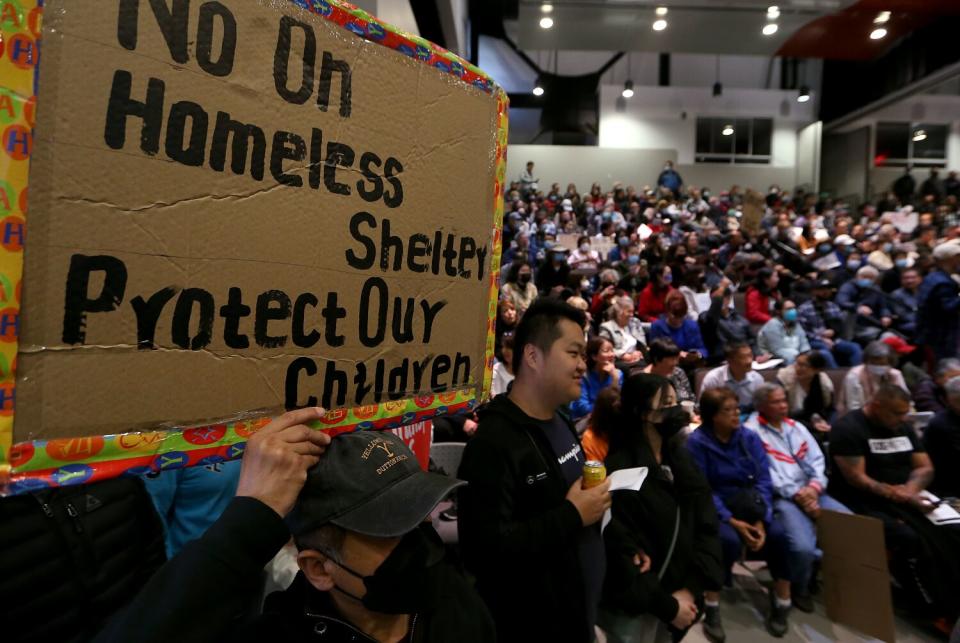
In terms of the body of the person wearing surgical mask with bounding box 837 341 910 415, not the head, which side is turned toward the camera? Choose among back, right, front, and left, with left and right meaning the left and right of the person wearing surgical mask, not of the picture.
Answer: front

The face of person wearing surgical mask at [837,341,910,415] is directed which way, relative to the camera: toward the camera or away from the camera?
toward the camera

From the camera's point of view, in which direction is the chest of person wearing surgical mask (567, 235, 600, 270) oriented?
toward the camera

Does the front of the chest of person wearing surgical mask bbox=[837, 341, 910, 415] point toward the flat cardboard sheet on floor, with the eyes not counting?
yes

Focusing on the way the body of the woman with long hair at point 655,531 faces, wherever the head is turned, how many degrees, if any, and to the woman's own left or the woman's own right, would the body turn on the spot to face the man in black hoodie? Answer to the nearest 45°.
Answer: approximately 45° to the woman's own right

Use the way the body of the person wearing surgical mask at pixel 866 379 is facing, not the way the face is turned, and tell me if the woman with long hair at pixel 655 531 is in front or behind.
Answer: in front

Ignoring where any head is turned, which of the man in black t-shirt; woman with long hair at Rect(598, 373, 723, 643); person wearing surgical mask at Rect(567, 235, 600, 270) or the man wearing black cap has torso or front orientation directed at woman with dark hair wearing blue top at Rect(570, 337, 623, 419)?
the person wearing surgical mask

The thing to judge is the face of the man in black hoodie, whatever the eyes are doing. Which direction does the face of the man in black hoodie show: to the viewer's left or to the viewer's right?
to the viewer's right

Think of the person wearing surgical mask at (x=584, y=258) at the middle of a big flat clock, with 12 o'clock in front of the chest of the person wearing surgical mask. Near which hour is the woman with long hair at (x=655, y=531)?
The woman with long hair is roughly at 12 o'clock from the person wearing surgical mask.

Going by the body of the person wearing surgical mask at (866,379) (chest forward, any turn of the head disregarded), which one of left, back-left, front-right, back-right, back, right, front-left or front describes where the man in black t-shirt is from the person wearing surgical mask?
front

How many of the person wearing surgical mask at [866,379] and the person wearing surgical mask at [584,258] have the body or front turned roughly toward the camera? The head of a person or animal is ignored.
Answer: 2

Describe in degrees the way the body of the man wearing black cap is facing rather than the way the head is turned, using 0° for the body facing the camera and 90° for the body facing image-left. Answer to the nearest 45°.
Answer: approximately 315°

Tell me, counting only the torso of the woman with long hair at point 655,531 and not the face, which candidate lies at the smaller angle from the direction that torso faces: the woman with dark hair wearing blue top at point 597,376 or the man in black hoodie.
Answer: the man in black hoodie

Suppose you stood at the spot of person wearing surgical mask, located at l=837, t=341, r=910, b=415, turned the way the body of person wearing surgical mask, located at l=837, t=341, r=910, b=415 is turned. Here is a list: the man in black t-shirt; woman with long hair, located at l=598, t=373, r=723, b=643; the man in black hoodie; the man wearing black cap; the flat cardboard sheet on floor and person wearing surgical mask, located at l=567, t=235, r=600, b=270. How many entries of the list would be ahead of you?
5

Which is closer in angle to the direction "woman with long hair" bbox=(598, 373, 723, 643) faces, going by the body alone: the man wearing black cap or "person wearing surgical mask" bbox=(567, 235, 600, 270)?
the man wearing black cap

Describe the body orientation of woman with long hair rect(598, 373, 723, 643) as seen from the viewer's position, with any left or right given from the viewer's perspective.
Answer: facing the viewer and to the right of the viewer

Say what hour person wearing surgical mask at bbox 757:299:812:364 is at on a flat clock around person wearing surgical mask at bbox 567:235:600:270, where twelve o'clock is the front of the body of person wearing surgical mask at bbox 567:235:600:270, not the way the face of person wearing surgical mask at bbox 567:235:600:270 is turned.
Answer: person wearing surgical mask at bbox 757:299:812:364 is roughly at 11 o'clock from person wearing surgical mask at bbox 567:235:600:270.
